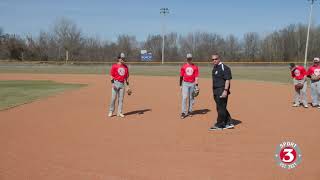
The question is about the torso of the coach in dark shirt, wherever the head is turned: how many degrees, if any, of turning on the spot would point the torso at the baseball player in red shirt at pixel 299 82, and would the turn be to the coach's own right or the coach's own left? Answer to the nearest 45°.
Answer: approximately 180°

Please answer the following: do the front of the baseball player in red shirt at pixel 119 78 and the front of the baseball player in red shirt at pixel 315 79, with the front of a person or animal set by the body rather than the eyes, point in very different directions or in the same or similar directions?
same or similar directions

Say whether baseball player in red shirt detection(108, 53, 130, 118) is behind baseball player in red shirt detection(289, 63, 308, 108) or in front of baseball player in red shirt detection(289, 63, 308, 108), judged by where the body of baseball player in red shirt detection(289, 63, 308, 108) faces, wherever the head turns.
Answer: in front

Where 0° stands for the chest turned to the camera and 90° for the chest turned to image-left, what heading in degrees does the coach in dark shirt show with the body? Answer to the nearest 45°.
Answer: approximately 45°

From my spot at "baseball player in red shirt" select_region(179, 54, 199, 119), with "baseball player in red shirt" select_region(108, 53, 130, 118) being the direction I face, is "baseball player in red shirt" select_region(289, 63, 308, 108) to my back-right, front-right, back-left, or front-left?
back-right

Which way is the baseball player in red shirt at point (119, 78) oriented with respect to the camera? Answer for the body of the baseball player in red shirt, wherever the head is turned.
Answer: toward the camera

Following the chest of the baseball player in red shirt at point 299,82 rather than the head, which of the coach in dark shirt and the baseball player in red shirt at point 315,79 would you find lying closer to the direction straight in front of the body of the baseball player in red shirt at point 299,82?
the coach in dark shirt

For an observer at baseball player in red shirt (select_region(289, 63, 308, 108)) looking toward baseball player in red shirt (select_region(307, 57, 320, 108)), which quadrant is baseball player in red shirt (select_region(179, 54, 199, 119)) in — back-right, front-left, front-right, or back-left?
back-right

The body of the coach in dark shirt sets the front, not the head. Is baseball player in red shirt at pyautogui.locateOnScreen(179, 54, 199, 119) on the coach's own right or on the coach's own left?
on the coach's own right

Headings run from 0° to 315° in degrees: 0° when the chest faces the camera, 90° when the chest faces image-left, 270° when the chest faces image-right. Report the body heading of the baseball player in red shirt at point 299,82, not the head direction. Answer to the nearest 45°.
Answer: approximately 45°

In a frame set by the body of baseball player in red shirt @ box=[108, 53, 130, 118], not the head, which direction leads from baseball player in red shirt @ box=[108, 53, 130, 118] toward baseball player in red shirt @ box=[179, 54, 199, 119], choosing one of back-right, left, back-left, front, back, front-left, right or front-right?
left

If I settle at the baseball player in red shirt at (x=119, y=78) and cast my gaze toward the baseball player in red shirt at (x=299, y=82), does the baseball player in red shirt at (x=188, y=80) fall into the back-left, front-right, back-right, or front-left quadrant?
front-right

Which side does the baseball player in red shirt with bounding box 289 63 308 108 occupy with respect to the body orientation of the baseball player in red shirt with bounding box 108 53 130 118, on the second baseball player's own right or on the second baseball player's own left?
on the second baseball player's own left

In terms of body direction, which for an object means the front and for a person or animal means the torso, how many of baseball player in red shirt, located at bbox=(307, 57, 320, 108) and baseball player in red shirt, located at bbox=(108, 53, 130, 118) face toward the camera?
2
